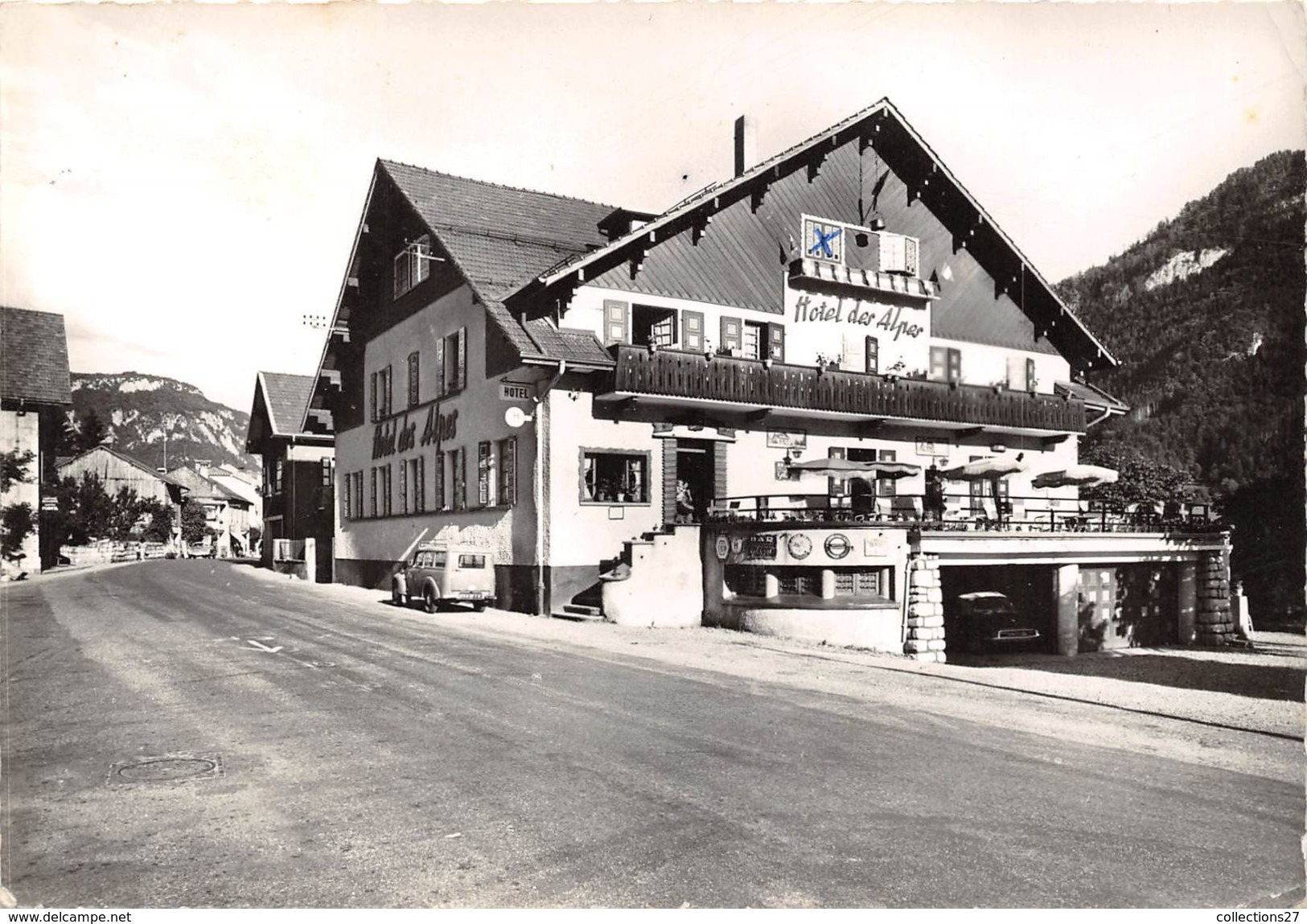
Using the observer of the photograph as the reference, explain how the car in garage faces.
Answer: facing the viewer and to the right of the viewer

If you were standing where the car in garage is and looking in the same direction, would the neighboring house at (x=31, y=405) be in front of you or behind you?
behind

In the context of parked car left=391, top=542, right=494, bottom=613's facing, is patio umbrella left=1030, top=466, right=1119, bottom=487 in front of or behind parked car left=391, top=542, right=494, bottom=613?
behind

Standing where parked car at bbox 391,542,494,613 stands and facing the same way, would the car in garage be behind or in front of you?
behind

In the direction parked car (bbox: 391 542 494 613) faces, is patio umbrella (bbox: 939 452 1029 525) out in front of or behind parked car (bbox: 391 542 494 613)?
behind

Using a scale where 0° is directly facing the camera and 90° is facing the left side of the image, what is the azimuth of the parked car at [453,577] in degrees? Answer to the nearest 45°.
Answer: approximately 135°
